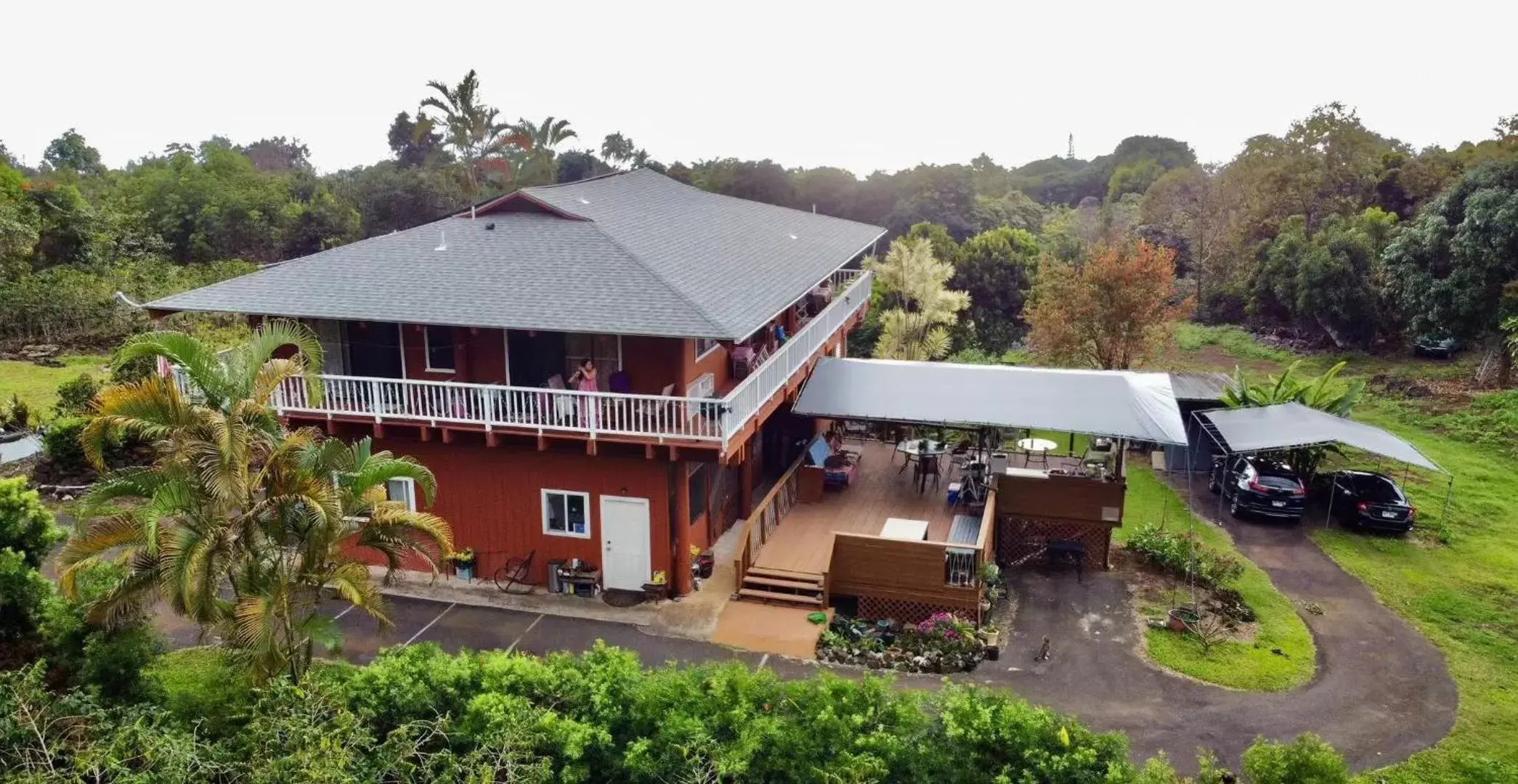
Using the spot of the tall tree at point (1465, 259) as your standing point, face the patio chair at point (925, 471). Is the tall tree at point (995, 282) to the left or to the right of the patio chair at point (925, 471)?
right

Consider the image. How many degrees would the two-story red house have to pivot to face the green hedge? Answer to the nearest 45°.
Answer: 0° — it already faces it

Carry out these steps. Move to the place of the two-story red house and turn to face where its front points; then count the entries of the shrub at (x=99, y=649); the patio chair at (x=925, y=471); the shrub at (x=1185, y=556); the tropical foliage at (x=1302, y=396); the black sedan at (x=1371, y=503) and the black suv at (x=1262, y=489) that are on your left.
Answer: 5

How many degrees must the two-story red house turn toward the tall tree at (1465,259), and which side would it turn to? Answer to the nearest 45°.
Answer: approximately 90° to its left

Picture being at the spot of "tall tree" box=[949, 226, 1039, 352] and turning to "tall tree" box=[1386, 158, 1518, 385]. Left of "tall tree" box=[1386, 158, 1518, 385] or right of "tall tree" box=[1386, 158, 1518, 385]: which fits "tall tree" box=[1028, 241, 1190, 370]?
right

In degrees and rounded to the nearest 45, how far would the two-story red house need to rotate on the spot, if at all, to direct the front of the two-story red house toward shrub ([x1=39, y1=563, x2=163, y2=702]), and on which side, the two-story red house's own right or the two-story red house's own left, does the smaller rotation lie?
approximately 45° to the two-story red house's own right

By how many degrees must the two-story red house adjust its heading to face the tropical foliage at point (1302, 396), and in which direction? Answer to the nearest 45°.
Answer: approximately 90° to its left

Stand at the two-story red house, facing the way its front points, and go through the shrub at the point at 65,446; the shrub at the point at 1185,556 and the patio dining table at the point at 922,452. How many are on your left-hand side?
2

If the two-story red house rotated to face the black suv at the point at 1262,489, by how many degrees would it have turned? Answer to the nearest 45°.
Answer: approximately 90° to its left

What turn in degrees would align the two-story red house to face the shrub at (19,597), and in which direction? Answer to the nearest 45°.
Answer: approximately 45° to its right

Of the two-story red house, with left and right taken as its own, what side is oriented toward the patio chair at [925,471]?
left

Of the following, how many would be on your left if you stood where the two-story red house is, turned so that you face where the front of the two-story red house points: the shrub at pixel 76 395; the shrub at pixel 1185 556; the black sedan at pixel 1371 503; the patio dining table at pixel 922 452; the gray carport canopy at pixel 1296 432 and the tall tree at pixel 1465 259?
5

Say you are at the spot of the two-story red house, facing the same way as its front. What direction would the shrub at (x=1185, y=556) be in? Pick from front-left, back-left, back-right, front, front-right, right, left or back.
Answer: left

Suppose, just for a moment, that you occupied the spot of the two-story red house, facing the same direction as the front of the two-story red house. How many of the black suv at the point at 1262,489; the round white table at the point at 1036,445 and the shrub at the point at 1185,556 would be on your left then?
3

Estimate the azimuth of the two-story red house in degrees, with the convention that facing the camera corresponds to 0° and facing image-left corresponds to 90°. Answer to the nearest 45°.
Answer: approximately 0°

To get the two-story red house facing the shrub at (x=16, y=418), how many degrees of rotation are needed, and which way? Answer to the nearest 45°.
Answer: approximately 135° to its right

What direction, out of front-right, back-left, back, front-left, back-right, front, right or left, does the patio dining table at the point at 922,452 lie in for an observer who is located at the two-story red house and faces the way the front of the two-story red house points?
left
